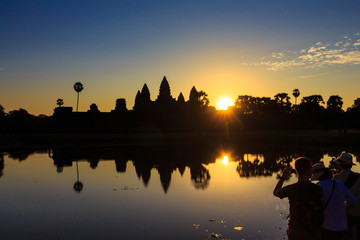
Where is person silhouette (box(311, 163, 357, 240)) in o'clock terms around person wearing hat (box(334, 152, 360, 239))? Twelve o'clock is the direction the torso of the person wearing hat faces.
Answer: The person silhouette is roughly at 8 o'clock from the person wearing hat.

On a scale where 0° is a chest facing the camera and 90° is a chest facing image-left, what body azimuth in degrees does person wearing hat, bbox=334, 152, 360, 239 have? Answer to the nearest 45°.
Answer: approximately 135°

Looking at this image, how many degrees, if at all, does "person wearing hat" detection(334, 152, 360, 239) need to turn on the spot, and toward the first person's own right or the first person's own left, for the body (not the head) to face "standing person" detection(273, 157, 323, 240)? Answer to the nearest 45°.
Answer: approximately 90° to the first person's own left

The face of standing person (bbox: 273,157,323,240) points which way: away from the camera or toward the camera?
away from the camera
